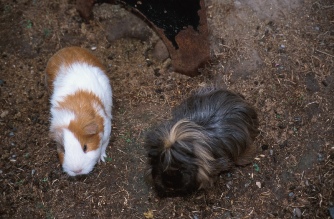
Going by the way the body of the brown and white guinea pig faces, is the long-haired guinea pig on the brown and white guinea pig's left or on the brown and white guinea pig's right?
on the brown and white guinea pig's left

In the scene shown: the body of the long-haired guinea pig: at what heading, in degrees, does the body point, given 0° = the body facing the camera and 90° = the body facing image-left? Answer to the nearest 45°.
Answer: approximately 45°

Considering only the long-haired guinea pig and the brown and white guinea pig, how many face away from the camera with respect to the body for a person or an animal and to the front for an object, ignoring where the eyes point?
0

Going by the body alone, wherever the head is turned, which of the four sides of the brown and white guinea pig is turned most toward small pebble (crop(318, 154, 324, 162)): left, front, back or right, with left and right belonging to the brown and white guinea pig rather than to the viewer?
left

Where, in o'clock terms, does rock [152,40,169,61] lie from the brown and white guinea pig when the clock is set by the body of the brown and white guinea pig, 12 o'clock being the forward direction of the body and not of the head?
The rock is roughly at 7 o'clock from the brown and white guinea pig.

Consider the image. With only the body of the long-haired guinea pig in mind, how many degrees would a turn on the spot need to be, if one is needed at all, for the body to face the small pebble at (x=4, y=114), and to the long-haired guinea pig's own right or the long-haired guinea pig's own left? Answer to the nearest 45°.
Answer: approximately 45° to the long-haired guinea pig's own right

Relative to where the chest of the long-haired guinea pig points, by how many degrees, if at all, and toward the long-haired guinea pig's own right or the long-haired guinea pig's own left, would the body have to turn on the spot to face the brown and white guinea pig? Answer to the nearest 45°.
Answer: approximately 45° to the long-haired guinea pig's own right

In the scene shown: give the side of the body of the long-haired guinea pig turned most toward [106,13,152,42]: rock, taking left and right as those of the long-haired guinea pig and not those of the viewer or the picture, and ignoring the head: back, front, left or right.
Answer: right

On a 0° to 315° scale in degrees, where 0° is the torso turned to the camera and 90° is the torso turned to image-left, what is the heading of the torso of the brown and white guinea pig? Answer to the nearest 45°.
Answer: approximately 0°

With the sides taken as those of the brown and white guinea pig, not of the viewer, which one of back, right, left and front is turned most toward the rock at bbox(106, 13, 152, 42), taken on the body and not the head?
back

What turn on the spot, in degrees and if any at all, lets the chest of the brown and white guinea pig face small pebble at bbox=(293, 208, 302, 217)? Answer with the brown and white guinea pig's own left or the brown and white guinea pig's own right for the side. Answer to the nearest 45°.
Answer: approximately 90° to the brown and white guinea pig's own left

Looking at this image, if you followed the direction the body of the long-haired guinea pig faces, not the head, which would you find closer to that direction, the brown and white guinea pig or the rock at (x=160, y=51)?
the brown and white guinea pig

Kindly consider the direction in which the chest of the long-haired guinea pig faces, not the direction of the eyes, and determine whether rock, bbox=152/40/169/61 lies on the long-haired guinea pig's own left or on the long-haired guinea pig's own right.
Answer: on the long-haired guinea pig's own right
